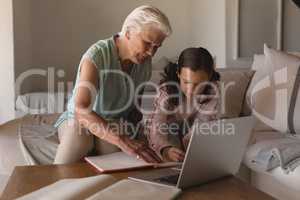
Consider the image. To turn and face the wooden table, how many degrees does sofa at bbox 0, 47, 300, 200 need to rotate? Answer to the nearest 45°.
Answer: approximately 45° to its right

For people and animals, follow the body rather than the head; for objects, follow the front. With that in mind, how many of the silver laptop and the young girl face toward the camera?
1

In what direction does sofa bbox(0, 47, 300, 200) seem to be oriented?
toward the camera

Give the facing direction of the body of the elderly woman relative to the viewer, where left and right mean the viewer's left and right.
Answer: facing the viewer and to the right of the viewer

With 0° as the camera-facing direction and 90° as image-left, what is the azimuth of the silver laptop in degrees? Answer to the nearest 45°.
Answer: approximately 135°

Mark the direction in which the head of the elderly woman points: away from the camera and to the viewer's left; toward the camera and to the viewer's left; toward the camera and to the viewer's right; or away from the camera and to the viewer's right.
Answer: toward the camera and to the viewer's right

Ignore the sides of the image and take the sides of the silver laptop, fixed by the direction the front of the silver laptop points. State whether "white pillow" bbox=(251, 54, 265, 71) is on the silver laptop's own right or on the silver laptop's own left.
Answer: on the silver laptop's own right

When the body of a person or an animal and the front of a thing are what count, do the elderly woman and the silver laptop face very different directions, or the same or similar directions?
very different directions

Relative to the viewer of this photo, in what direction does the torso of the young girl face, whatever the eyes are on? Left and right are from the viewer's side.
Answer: facing the viewer
